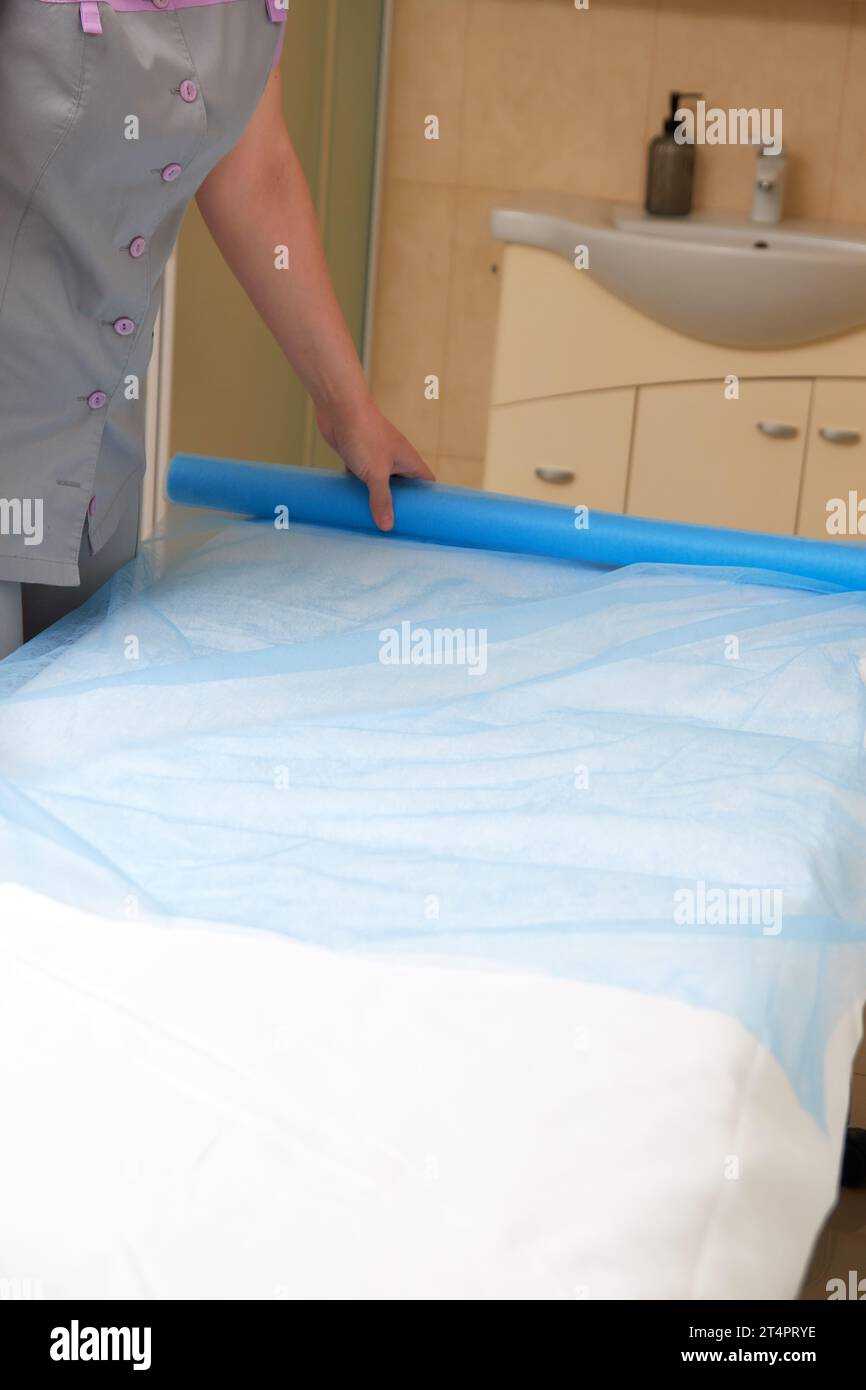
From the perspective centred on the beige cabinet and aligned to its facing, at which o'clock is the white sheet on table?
The white sheet on table is roughly at 12 o'clock from the beige cabinet.

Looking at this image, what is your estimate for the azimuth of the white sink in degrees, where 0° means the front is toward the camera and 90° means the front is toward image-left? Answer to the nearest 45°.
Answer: approximately 0°

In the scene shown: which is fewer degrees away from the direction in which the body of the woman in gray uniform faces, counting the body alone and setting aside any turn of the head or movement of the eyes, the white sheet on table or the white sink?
the white sheet on table

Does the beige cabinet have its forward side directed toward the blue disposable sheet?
yes

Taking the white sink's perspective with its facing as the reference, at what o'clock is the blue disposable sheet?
The blue disposable sheet is roughly at 12 o'clock from the white sink.

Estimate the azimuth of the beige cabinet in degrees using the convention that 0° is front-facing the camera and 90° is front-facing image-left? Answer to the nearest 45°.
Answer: approximately 0°

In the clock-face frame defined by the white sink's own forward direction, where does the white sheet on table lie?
The white sheet on table is roughly at 12 o'clock from the white sink.

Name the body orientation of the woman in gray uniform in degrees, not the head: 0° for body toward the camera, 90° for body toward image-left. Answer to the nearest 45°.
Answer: approximately 315°

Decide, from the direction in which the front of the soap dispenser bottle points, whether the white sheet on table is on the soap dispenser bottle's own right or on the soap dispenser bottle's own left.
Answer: on the soap dispenser bottle's own right
